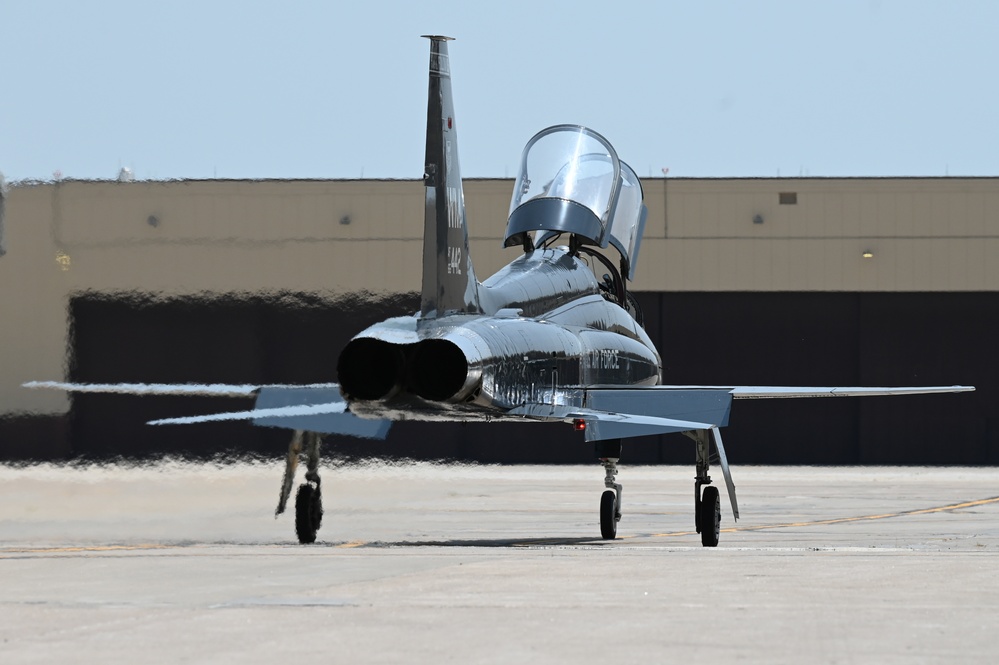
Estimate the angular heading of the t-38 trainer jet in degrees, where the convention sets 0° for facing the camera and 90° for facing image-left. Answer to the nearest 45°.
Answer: approximately 180°
